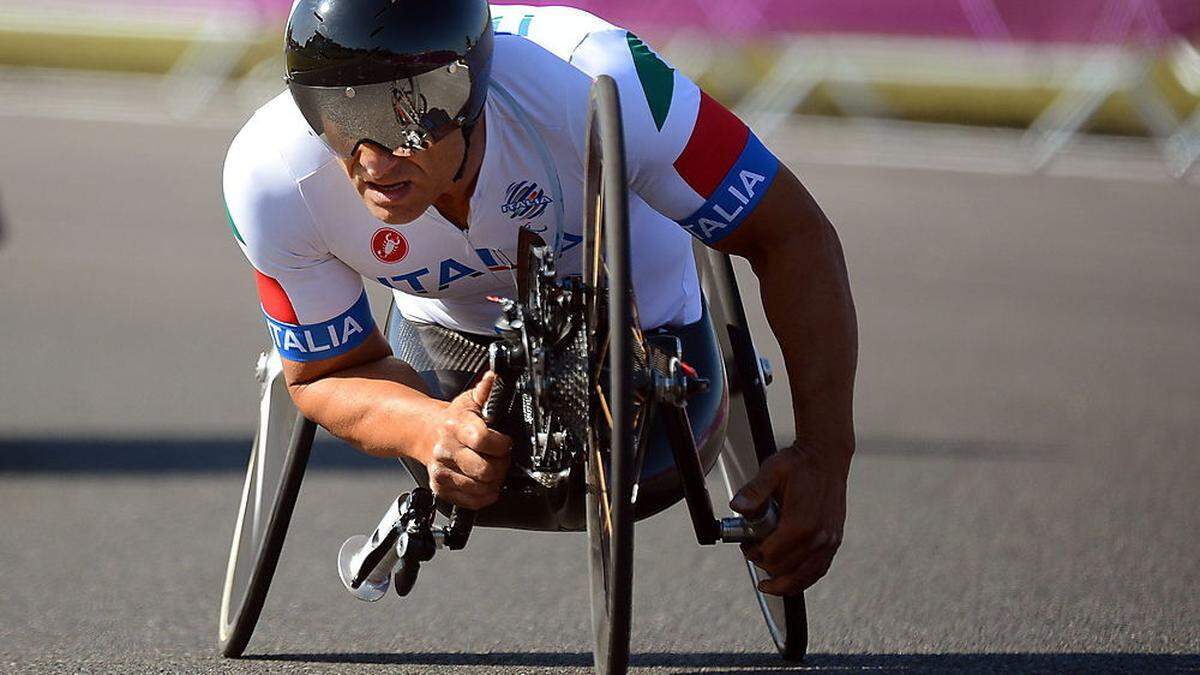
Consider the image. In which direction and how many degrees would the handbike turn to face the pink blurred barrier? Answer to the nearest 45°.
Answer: approximately 180°

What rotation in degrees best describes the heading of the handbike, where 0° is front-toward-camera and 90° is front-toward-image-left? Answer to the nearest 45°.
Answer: approximately 0°
